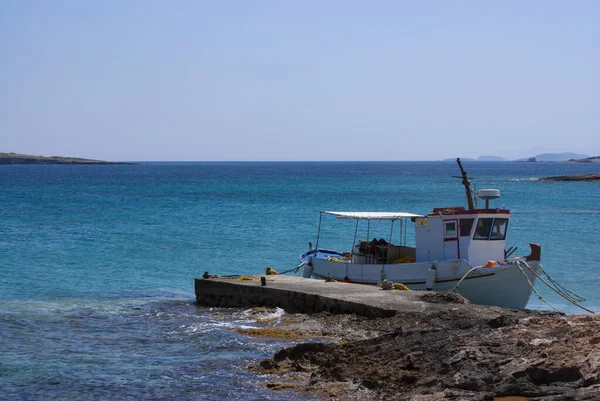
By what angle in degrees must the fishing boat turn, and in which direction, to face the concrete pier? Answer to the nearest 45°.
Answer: approximately 90° to its right

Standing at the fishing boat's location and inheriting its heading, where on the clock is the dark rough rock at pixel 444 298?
The dark rough rock is roughly at 2 o'clock from the fishing boat.

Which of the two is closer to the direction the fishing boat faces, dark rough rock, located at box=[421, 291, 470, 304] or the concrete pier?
the dark rough rock

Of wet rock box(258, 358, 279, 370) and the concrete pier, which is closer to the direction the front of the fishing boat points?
the wet rock

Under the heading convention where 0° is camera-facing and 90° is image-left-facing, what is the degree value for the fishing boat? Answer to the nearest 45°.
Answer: approximately 315°

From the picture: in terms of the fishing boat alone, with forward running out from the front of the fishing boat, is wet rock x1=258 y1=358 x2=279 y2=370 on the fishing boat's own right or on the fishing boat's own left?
on the fishing boat's own right
